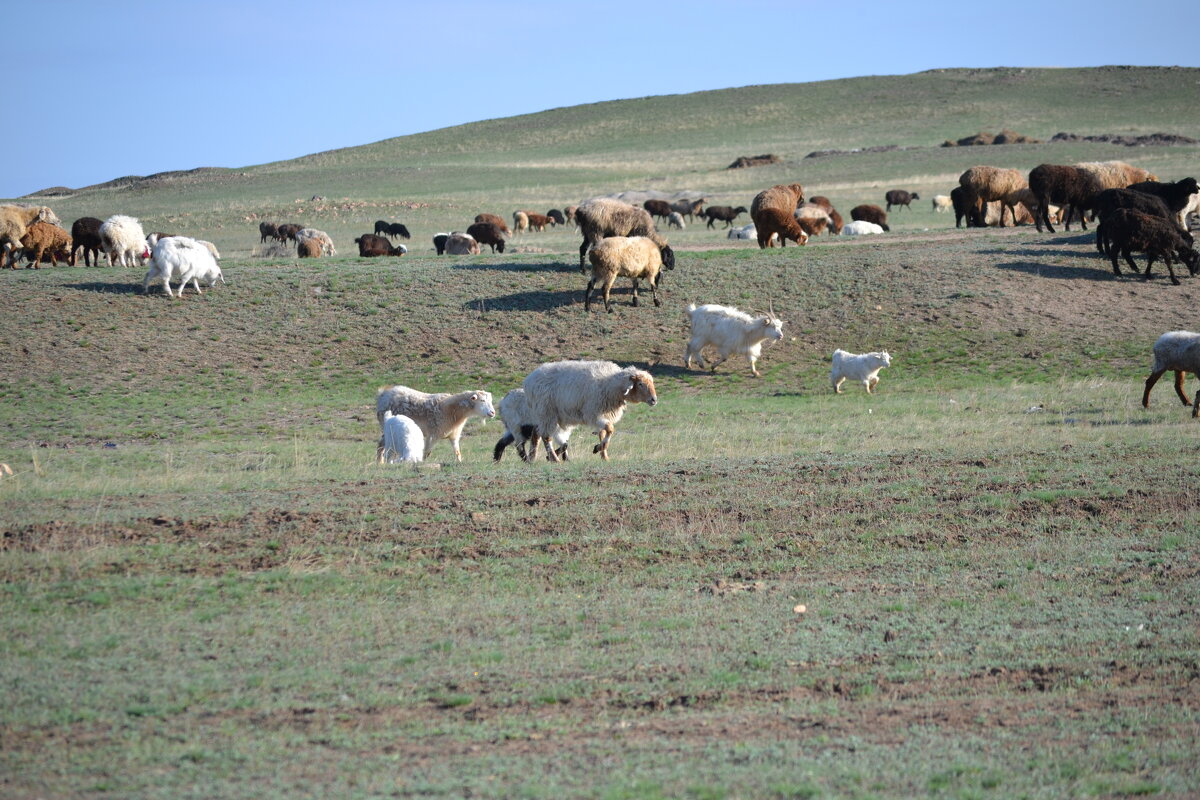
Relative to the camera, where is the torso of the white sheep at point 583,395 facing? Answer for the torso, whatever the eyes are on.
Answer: to the viewer's right

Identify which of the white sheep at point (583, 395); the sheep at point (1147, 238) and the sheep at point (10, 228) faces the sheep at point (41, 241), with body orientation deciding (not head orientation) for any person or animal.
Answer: the sheep at point (10, 228)

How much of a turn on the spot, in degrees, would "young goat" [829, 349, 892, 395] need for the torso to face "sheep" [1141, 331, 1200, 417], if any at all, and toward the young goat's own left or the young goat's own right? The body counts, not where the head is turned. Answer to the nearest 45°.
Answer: approximately 45° to the young goat's own right

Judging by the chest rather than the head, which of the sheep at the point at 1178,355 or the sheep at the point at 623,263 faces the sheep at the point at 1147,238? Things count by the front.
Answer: the sheep at the point at 623,263

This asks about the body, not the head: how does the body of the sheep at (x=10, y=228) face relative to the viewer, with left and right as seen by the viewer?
facing to the right of the viewer

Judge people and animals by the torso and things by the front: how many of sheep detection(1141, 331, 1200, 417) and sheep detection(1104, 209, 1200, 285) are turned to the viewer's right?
2

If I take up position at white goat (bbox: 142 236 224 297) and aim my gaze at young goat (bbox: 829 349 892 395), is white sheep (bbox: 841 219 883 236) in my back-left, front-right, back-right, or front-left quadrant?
front-left

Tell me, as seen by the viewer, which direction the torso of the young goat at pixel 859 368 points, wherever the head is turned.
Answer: to the viewer's right

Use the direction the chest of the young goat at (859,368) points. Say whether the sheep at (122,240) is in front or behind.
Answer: behind

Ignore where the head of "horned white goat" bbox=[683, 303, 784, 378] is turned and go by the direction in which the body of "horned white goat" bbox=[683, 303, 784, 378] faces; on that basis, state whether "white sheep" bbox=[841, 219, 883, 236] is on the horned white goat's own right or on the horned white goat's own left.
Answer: on the horned white goat's own left

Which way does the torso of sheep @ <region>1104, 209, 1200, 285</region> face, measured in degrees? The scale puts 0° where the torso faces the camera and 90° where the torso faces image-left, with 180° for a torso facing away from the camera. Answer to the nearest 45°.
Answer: approximately 270°

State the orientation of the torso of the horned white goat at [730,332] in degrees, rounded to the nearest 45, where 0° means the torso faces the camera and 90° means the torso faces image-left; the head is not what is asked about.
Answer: approximately 270°

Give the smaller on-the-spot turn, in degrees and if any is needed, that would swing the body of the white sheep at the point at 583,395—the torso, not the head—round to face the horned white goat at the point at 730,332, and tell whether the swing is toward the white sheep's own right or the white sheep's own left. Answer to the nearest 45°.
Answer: approximately 90° to the white sheep's own left

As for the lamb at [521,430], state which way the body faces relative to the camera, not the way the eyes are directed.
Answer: to the viewer's right

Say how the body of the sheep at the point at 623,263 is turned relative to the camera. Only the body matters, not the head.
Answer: to the viewer's right

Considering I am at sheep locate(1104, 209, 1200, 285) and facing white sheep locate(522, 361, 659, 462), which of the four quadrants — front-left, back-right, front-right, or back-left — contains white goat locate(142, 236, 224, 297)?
front-right
